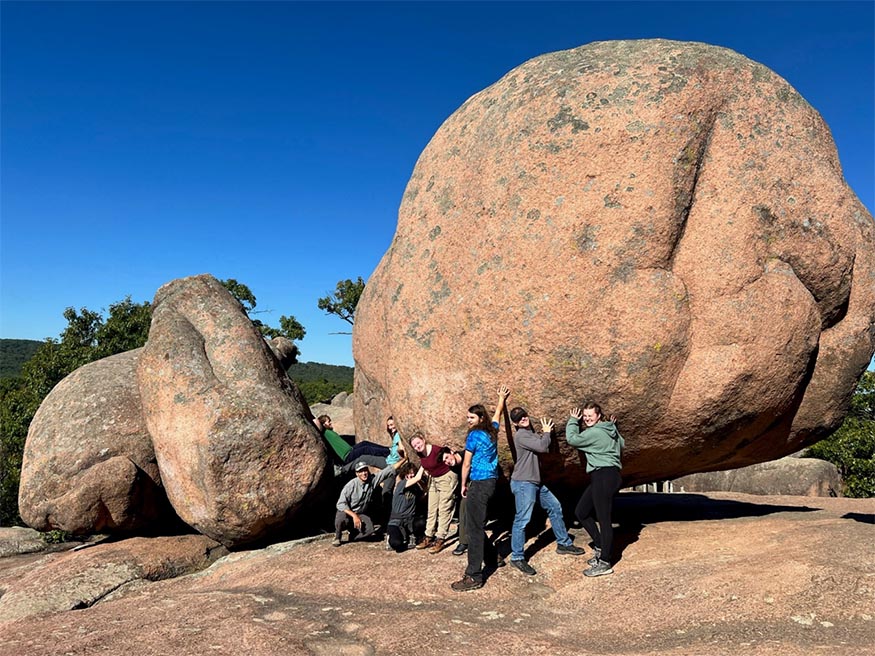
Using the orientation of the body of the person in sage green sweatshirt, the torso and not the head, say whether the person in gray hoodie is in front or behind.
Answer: in front

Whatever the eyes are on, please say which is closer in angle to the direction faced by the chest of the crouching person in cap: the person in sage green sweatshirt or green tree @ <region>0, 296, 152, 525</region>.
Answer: the person in sage green sweatshirt

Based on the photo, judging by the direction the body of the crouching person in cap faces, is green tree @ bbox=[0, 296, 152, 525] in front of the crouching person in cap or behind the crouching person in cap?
behind

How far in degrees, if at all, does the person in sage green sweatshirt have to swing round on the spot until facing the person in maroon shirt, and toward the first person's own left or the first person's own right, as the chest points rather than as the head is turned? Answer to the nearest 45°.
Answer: approximately 45° to the first person's own right
